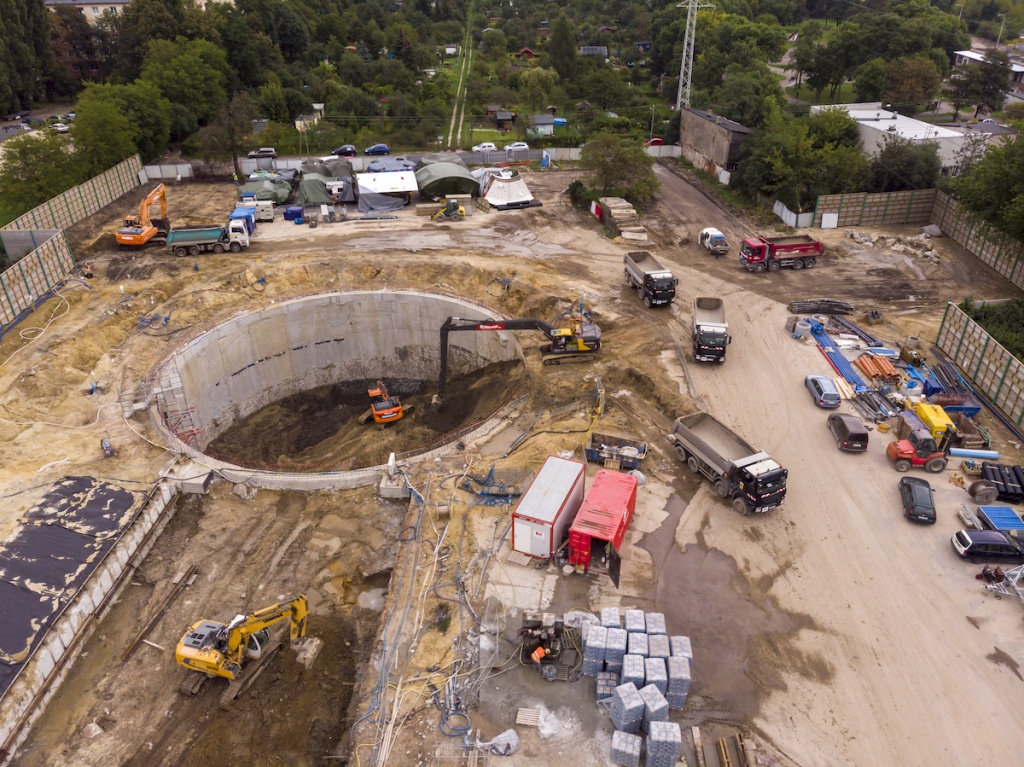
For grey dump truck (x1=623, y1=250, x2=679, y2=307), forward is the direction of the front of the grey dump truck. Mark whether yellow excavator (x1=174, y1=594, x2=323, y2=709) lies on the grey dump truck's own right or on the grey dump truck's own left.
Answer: on the grey dump truck's own right

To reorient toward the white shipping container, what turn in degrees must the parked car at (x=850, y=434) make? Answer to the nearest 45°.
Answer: approximately 90° to its left

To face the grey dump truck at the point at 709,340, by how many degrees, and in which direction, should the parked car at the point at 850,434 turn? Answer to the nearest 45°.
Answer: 0° — it already faces it

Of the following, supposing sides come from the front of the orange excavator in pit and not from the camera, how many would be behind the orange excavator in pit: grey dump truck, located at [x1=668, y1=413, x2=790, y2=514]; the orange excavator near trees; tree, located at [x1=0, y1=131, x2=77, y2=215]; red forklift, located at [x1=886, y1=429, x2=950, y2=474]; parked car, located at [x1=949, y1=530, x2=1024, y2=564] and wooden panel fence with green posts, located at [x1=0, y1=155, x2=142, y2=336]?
3

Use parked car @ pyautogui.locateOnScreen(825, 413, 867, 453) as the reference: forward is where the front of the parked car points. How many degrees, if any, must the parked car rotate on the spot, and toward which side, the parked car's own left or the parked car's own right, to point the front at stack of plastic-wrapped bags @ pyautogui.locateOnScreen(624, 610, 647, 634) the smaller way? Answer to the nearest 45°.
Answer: approximately 135° to the parked car's own left

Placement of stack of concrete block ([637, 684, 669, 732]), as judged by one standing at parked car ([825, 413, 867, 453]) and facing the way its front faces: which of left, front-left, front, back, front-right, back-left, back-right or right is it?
back-left

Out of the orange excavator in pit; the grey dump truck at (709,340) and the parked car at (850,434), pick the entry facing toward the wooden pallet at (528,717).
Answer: the grey dump truck

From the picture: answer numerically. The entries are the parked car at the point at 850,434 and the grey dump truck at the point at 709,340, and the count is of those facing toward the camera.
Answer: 1

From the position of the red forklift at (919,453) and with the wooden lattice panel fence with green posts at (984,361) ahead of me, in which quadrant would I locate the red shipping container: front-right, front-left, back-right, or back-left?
back-left

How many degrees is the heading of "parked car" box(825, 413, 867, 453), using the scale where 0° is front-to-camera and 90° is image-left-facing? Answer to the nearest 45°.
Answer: approximately 135°

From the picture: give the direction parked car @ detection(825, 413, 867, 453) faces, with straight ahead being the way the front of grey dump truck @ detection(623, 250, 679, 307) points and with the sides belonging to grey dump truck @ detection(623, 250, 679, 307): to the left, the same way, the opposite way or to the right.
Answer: the opposite way

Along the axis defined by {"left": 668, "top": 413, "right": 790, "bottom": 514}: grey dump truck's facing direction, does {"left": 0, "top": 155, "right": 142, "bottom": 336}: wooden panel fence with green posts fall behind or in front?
behind

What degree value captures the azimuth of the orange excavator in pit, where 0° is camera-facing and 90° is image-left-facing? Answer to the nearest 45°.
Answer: approximately 135°

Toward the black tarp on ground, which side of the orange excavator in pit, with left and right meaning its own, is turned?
left

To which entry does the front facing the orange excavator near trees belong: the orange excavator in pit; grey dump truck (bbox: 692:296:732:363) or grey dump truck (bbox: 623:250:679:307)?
the orange excavator in pit

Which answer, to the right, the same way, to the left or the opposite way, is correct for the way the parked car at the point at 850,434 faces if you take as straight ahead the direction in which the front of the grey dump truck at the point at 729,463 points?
the opposite way
